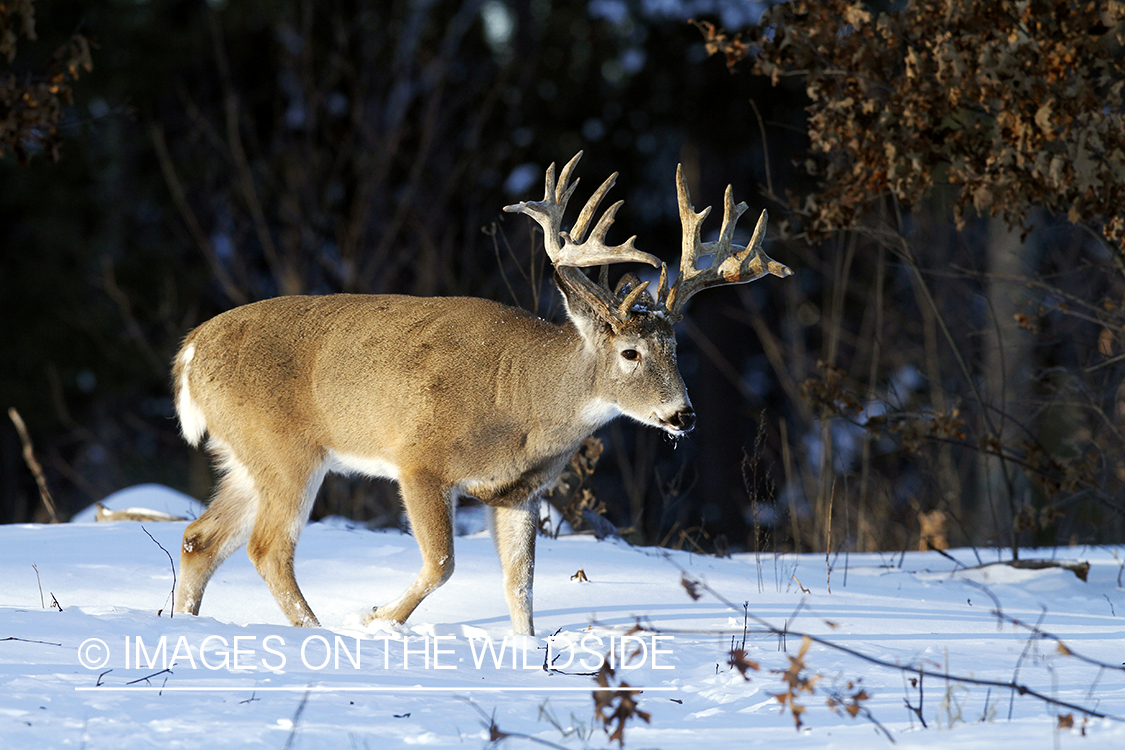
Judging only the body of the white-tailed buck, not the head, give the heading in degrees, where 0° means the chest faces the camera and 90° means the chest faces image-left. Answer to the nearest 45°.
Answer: approximately 270°

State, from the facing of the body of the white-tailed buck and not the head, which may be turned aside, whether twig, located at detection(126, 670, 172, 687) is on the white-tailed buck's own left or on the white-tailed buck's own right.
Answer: on the white-tailed buck's own right

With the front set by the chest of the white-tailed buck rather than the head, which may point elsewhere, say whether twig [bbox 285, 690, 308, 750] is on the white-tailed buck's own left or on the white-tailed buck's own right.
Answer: on the white-tailed buck's own right
